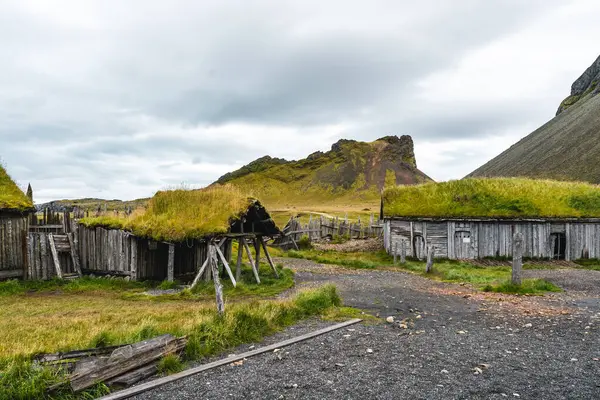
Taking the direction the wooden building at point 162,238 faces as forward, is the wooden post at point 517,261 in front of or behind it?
in front

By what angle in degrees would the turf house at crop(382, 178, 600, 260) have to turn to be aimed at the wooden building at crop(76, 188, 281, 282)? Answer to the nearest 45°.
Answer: approximately 45° to its right

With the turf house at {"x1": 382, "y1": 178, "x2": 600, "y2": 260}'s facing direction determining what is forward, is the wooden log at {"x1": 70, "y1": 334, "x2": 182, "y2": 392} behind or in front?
in front

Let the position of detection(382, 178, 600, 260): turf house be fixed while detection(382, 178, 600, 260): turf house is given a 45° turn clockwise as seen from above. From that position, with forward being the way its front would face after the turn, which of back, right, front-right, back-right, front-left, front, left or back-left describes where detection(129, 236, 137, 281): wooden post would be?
front

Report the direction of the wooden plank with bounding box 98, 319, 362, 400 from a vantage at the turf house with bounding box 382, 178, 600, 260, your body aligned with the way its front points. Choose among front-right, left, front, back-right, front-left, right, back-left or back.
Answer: front

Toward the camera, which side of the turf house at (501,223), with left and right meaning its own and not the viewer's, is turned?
front

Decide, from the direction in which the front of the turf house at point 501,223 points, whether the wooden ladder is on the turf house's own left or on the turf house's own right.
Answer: on the turf house's own right

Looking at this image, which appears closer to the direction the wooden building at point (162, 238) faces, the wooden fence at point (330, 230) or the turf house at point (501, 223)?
the turf house

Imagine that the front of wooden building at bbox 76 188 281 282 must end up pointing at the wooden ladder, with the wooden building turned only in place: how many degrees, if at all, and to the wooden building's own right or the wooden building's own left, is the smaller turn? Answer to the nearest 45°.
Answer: approximately 135° to the wooden building's own right

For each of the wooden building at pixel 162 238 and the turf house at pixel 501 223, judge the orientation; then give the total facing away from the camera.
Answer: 0

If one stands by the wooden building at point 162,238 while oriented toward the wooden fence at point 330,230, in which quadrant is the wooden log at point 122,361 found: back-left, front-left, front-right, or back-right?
back-right

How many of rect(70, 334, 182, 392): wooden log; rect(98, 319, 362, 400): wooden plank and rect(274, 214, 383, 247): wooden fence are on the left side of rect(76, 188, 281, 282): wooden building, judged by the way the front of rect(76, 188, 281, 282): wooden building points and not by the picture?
1
